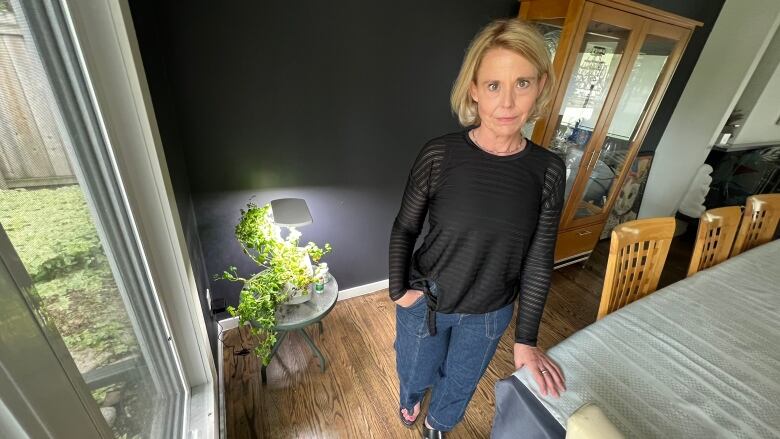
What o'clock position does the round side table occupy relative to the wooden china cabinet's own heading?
The round side table is roughly at 2 o'clock from the wooden china cabinet.

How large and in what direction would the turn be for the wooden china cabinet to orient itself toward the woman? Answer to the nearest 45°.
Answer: approximately 45° to its right

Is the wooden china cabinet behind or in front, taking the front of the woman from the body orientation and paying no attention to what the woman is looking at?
behind

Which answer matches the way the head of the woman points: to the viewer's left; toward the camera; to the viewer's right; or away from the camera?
toward the camera

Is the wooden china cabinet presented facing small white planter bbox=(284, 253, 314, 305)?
no

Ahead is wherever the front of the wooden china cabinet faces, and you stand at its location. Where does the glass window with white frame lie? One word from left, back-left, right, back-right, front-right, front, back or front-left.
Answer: front-right

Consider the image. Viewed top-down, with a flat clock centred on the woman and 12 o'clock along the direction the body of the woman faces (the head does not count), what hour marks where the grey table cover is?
The grey table cover is roughly at 9 o'clock from the woman.

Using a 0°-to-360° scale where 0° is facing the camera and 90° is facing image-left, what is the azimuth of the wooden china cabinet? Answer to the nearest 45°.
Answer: approximately 315°

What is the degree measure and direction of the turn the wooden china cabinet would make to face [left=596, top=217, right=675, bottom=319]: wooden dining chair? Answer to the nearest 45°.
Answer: approximately 45° to its right

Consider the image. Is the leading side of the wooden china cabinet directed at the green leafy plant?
no

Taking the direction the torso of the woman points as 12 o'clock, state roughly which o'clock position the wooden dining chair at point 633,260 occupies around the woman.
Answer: The wooden dining chair is roughly at 8 o'clock from the woman.

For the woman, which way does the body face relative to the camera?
toward the camera

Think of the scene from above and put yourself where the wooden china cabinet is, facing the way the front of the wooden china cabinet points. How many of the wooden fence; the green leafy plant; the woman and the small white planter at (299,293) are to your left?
0

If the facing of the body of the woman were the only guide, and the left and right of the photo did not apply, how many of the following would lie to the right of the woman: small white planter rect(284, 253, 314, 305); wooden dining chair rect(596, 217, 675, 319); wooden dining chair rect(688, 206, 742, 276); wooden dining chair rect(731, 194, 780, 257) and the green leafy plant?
2

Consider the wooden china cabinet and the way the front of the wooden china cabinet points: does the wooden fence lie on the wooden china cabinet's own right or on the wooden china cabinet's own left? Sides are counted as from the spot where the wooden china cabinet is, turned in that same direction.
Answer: on the wooden china cabinet's own right

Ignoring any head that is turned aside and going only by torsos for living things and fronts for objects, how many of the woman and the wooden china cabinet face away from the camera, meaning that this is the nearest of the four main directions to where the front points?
0

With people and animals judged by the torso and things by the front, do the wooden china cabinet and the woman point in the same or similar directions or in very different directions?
same or similar directions
